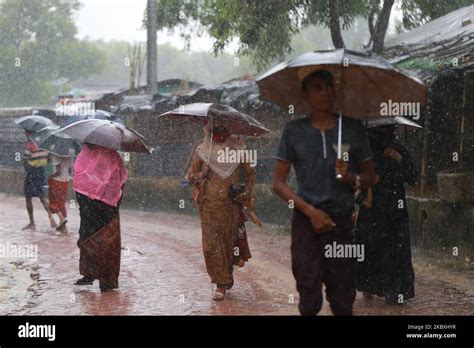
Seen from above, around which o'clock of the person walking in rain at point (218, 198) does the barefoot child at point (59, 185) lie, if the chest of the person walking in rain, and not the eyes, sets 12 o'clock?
The barefoot child is roughly at 5 o'clock from the person walking in rain.

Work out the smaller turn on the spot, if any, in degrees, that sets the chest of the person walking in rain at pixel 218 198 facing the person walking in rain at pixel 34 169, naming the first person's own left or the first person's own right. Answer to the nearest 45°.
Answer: approximately 135° to the first person's own right

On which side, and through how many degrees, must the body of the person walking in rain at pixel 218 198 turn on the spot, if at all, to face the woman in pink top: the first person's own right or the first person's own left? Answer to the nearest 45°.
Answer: approximately 90° to the first person's own right

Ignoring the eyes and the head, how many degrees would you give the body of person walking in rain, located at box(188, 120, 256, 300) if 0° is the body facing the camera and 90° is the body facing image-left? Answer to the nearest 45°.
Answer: approximately 0°

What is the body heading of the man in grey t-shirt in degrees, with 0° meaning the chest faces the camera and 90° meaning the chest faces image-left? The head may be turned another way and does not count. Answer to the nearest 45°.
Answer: approximately 0°

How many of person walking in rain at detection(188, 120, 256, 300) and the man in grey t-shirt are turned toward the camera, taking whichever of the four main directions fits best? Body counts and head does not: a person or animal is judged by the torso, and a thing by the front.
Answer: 2
